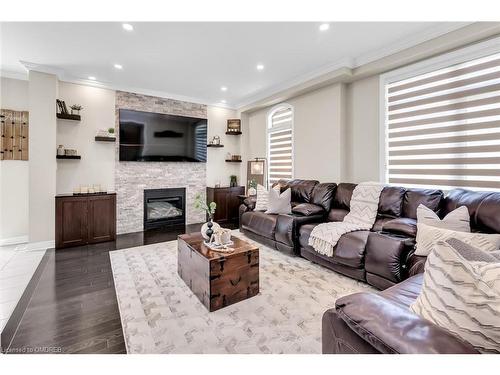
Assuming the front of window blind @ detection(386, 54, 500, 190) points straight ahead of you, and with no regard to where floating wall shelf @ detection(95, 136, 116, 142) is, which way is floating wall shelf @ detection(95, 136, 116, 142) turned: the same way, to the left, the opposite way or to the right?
to the left

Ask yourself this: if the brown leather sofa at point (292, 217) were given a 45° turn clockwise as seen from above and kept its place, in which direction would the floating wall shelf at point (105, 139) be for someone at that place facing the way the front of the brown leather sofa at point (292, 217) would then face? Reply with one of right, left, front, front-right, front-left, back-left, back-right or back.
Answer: front

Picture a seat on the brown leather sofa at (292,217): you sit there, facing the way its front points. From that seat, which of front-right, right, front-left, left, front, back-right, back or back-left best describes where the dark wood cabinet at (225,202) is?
right

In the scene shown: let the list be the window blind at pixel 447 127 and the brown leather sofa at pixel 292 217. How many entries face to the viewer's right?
0

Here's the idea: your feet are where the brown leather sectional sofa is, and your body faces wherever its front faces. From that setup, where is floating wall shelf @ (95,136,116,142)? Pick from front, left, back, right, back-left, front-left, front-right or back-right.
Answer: front-right

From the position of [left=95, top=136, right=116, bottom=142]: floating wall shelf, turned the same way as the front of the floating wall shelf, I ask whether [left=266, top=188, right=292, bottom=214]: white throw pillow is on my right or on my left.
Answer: on my left

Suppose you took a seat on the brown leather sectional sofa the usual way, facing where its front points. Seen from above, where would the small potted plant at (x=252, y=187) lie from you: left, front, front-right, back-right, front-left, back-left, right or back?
right

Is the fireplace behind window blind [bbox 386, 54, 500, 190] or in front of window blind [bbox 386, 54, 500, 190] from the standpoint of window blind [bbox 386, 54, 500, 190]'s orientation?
in front

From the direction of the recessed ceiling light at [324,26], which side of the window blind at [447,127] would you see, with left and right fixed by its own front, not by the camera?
front

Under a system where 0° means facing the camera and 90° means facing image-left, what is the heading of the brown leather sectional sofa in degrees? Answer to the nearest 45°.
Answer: approximately 45°

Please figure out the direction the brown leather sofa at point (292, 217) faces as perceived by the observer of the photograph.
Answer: facing the viewer and to the left of the viewer
